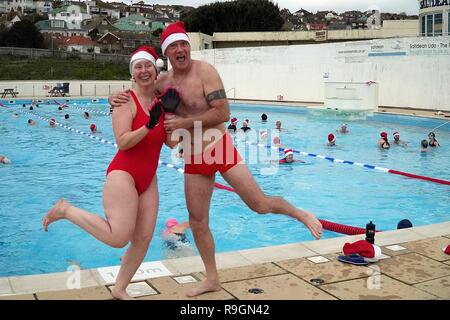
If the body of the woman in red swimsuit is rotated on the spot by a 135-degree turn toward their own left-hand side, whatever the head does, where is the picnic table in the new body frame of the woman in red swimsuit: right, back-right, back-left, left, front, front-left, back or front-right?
front

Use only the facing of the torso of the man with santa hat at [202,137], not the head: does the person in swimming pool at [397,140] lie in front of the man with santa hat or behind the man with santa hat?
behind

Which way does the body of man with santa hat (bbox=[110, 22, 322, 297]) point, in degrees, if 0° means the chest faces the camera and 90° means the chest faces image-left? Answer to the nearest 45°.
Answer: approximately 45°

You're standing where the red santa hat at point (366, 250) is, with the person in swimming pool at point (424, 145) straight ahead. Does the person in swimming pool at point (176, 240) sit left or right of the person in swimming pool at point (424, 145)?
left

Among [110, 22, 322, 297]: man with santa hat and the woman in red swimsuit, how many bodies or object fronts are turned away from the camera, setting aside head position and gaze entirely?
0

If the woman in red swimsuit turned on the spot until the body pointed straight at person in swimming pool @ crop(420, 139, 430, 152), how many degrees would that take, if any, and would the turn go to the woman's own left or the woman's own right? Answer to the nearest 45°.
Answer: approximately 90° to the woman's own left

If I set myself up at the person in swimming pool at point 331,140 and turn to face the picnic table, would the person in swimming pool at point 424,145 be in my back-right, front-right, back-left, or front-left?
back-right

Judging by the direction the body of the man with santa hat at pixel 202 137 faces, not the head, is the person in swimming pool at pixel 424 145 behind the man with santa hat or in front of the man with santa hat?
behind

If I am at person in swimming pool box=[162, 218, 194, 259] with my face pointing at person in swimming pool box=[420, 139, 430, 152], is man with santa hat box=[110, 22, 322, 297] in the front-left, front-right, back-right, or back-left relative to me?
back-right

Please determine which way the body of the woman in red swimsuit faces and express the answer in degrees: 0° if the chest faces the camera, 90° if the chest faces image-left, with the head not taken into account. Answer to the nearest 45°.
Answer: approximately 315°

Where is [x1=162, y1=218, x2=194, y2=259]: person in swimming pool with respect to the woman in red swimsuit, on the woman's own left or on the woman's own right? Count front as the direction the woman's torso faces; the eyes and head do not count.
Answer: on the woman's own left
